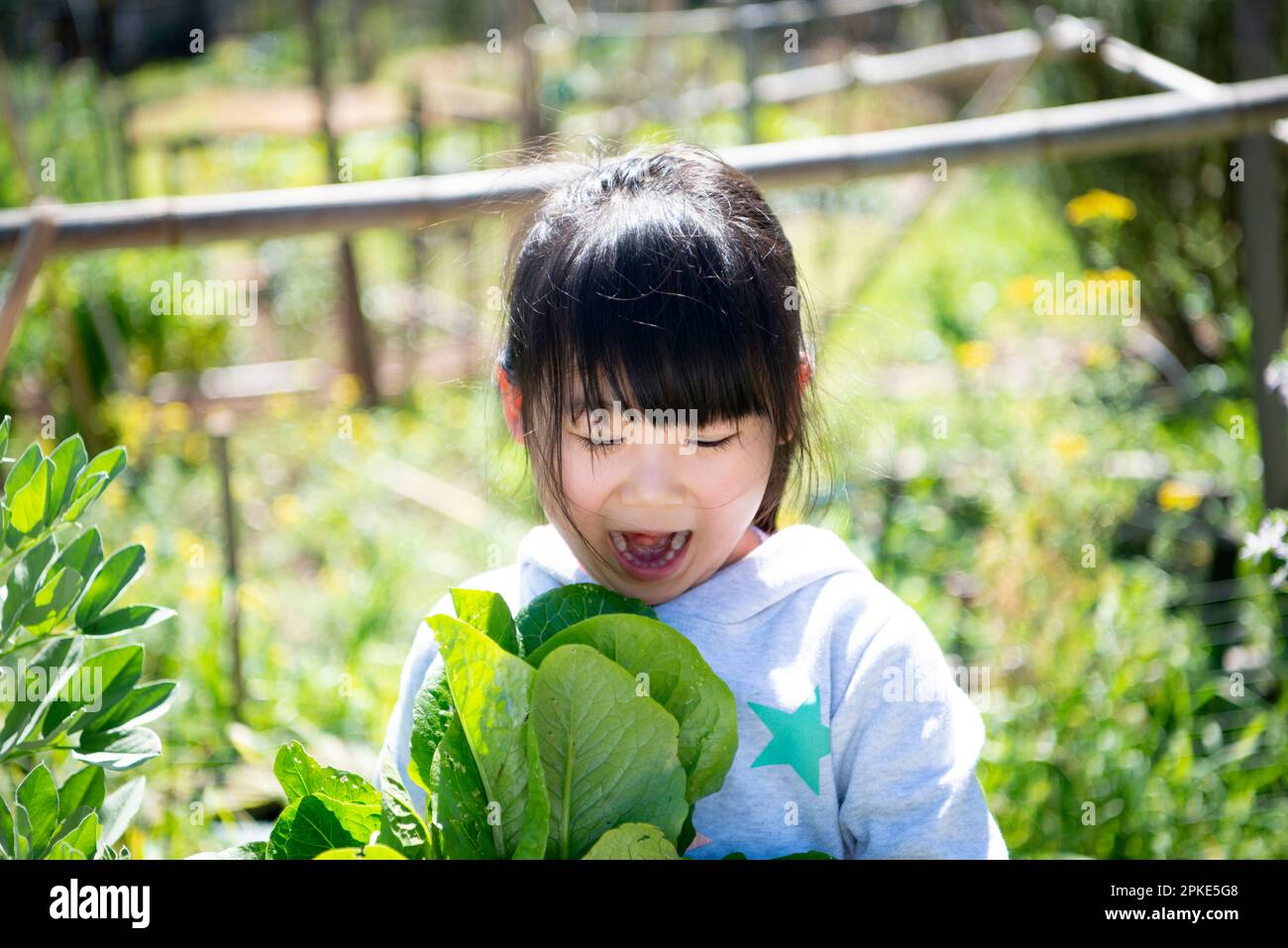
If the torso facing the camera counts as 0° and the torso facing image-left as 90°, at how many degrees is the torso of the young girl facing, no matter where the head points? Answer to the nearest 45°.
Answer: approximately 0°

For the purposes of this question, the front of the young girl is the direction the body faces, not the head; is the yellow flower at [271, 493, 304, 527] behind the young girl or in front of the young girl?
behind

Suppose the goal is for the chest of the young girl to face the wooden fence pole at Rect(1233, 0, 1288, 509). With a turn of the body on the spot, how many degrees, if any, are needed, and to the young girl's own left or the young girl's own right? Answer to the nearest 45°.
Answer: approximately 135° to the young girl's own left

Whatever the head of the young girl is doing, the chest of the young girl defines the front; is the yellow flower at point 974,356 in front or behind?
behind

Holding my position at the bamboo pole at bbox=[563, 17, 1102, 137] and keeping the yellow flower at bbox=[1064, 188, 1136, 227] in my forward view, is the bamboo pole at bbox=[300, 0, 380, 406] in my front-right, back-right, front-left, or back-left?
back-right

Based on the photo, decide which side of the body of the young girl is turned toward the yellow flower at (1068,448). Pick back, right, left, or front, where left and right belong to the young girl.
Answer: back

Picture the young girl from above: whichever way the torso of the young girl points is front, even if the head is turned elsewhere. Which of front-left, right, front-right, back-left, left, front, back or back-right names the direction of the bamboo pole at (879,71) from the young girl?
back

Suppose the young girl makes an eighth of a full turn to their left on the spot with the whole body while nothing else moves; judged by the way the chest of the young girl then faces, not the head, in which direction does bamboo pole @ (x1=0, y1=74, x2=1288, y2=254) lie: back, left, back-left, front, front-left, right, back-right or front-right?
back-left
